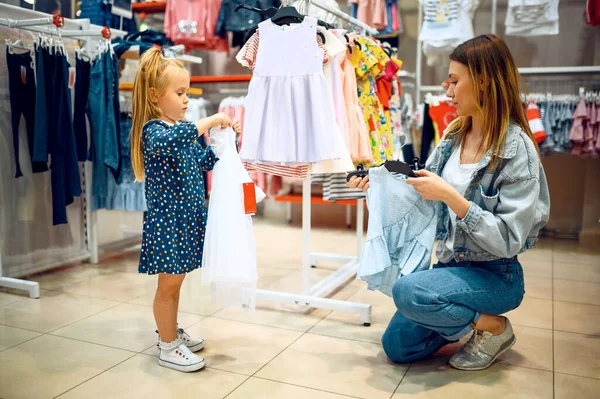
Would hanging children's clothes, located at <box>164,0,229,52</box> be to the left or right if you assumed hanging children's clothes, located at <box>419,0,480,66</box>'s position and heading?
on its right

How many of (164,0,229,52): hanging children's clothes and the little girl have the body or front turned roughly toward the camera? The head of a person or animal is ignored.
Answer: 1

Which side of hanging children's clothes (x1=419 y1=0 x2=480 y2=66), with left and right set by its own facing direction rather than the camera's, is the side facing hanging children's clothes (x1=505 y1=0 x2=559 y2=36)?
left

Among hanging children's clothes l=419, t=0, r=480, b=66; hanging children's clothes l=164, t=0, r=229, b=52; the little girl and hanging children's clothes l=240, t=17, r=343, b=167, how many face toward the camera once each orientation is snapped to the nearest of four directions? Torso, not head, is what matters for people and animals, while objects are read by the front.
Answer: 3

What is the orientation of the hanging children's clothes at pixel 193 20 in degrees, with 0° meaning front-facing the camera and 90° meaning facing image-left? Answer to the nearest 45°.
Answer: approximately 0°

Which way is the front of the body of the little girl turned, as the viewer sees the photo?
to the viewer's right
